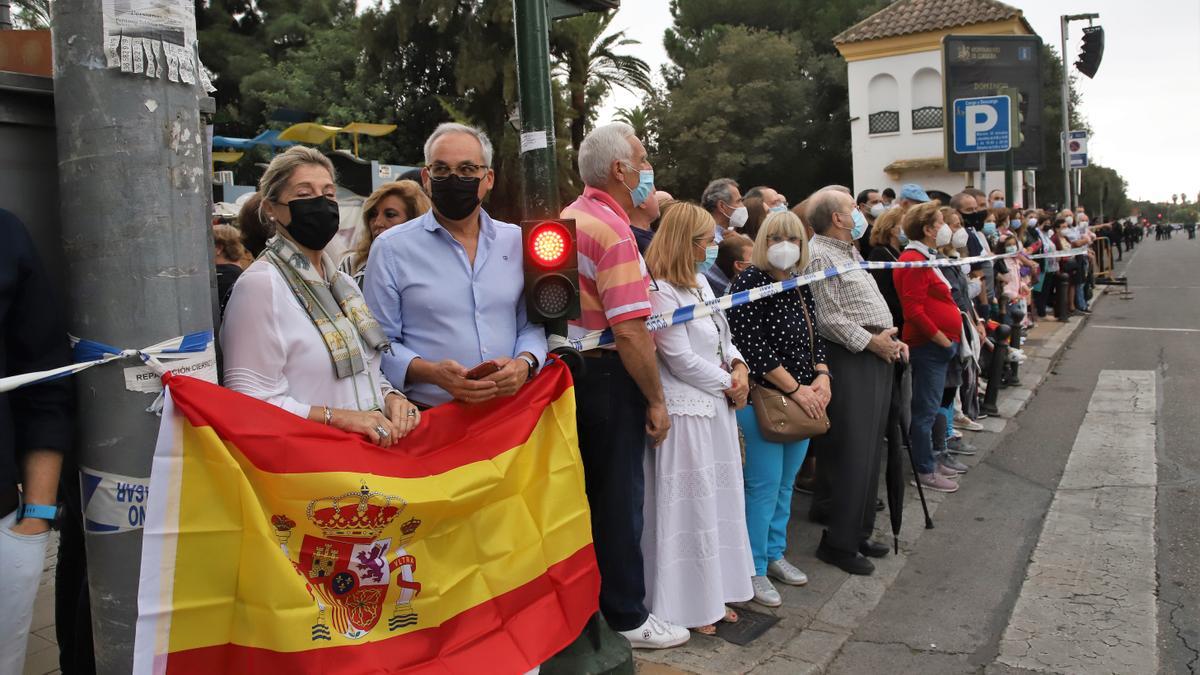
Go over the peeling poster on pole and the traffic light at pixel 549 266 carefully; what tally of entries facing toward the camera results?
2

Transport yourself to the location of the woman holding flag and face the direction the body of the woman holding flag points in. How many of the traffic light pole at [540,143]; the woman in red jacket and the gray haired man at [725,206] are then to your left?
3

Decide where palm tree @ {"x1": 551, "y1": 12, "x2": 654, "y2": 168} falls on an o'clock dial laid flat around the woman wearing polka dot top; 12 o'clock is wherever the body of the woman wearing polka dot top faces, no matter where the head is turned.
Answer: The palm tree is roughly at 7 o'clock from the woman wearing polka dot top.

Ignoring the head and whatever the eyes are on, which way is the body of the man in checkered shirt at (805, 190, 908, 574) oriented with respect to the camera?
to the viewer's right

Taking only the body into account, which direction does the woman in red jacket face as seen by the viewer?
to the viewer's right

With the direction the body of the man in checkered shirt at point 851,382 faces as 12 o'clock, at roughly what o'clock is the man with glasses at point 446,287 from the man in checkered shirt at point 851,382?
the man with glasses at point 446,287 is roughly at 4 o'clock from the man in checkered shirt at point 851,382.

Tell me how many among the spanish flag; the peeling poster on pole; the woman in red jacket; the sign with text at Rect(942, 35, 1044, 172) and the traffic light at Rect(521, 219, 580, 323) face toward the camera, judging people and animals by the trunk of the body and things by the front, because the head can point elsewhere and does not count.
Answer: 4

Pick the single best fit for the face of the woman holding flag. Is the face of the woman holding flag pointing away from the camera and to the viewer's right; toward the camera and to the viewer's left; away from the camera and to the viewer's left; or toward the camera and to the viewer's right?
toward the camera and to the viewer's right

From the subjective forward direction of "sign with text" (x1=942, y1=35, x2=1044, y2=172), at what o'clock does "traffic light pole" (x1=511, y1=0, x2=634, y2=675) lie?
The traffic light pole is roughly at 12 o'clock from the sign with text.

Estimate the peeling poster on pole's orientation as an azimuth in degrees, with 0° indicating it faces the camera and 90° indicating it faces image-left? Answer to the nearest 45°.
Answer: approximately 0°

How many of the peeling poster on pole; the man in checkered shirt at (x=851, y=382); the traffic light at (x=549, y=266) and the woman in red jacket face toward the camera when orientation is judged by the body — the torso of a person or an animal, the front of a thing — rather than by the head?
2

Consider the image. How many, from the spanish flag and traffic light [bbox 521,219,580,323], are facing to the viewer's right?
0

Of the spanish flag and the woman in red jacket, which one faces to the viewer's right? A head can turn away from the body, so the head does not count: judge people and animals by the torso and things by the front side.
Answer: the woman in red jacket

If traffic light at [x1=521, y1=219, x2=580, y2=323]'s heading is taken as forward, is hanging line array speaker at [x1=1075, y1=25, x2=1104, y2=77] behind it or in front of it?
behind
